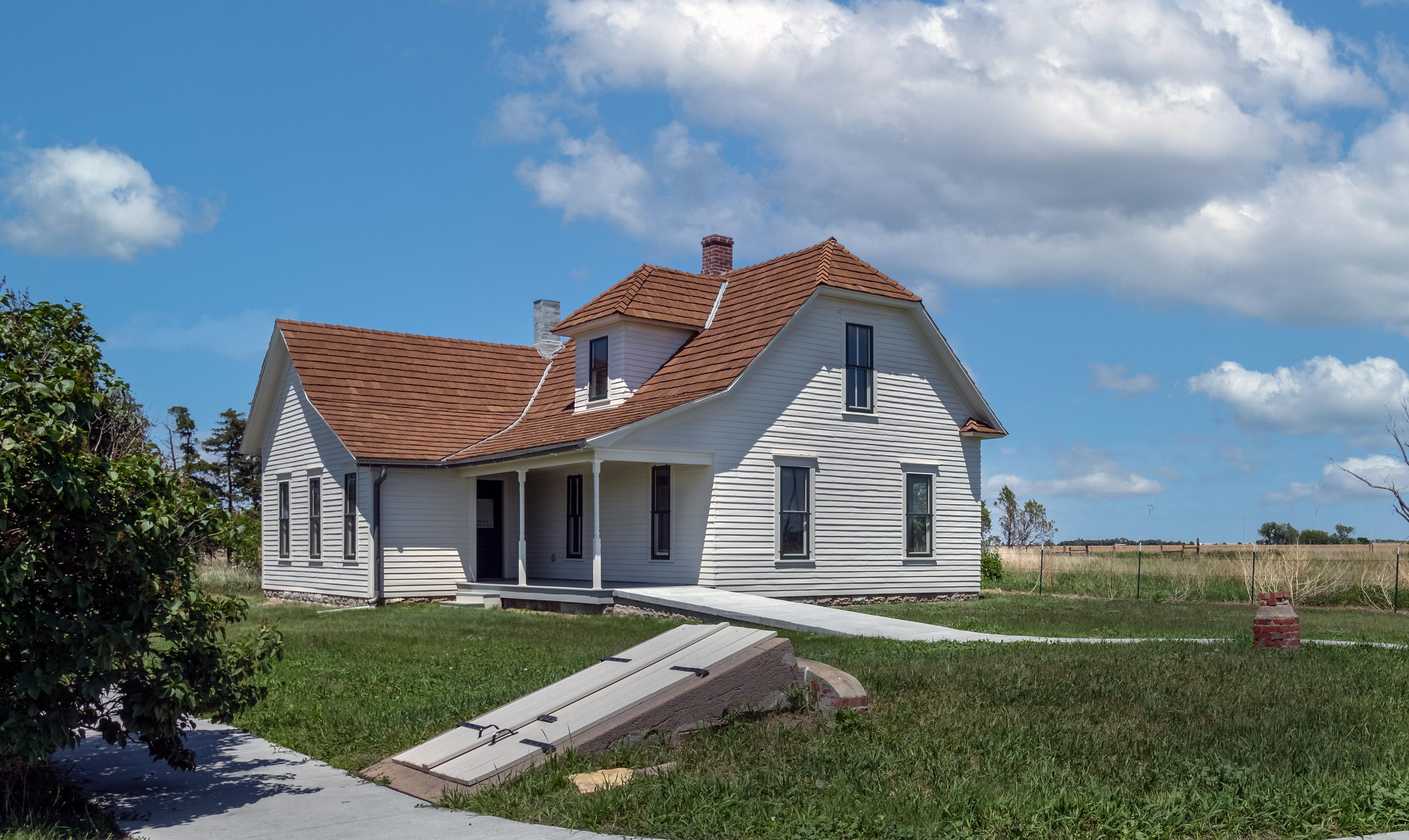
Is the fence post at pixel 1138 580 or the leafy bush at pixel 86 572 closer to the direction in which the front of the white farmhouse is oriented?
the leafy bush

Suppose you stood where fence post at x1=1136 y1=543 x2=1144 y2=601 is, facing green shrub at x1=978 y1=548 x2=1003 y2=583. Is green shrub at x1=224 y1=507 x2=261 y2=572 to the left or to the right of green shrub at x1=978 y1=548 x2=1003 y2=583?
left

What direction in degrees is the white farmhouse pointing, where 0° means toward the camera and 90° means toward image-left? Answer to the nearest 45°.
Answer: approximately 45°

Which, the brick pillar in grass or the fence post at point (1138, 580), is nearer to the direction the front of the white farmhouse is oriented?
the brick pillar in grass

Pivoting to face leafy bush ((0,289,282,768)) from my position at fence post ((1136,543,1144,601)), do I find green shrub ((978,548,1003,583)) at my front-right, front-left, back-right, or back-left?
back-right

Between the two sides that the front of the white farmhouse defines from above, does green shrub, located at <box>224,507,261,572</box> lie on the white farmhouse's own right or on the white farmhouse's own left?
on the white farmhouse's own right
